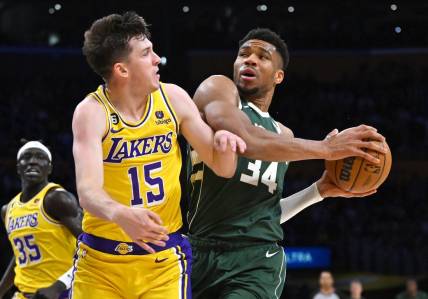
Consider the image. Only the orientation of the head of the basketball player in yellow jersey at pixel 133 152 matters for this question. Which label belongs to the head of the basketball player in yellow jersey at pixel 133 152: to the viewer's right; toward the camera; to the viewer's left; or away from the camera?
to the viewer's right

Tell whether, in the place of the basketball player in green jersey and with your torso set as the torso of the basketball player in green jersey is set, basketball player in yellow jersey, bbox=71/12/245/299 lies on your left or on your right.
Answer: on your right

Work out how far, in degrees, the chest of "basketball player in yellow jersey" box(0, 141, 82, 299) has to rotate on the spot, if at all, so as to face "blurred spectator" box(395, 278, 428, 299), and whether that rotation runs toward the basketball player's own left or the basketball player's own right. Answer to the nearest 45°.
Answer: approximately 180°

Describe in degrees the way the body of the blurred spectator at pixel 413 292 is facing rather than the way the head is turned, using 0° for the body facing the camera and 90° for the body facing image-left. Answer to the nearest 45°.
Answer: approximately 0°
